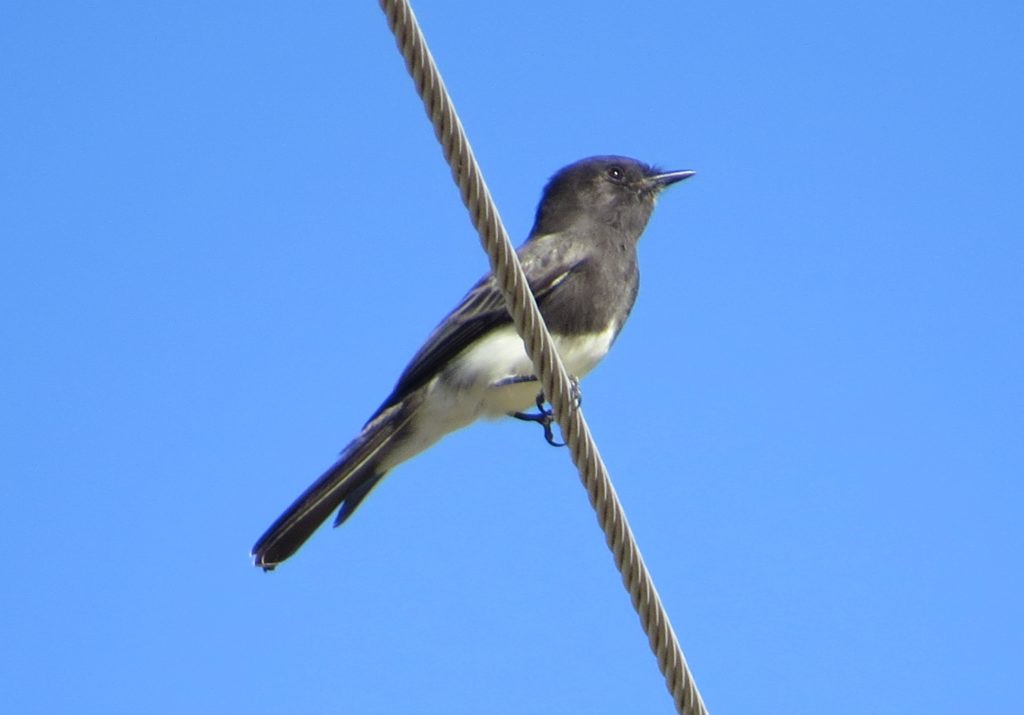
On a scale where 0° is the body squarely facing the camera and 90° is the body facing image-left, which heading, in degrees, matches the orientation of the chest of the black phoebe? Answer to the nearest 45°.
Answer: approximately 270°
